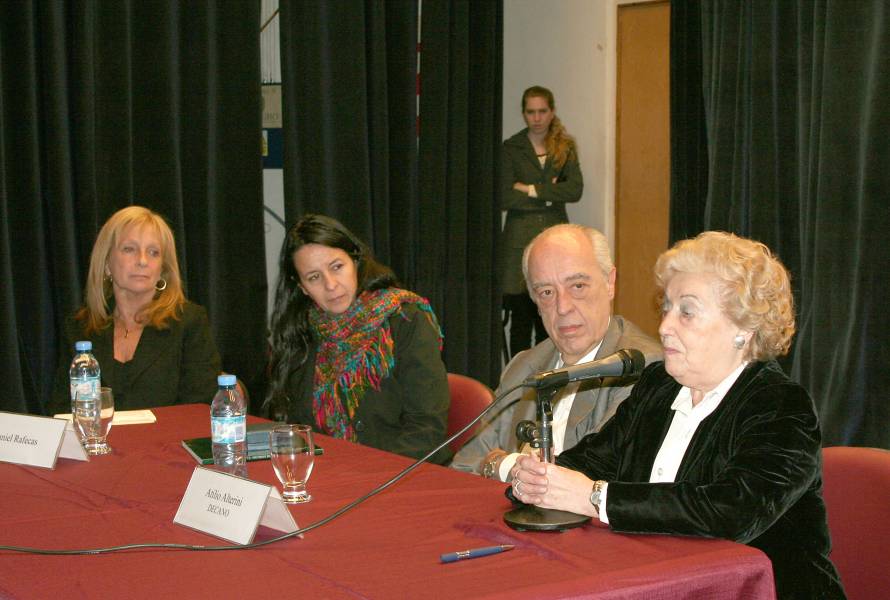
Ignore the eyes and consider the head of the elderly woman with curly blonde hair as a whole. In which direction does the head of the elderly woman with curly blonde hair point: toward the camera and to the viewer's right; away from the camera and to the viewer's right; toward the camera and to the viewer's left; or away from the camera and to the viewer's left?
toward the camera and to the viewer's left

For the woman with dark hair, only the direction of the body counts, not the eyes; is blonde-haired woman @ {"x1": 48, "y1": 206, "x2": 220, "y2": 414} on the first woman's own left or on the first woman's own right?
on the first woman's own right

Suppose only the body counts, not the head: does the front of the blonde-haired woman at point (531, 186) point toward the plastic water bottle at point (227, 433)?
yes

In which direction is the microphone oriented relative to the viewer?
to the viewer's right

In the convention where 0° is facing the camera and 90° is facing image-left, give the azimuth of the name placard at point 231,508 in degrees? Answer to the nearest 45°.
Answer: approximately 45°

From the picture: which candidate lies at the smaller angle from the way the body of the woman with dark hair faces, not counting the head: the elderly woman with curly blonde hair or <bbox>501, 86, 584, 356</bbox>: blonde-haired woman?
the elderly woman with curly blonde hair

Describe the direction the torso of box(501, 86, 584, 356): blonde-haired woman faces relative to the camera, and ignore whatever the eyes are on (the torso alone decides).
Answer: toward the camera

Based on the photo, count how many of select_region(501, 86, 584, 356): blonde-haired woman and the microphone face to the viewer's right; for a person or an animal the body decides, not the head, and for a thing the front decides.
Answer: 1

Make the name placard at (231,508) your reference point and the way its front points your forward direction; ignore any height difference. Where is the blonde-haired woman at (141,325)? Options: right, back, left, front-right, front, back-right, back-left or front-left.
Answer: back-right

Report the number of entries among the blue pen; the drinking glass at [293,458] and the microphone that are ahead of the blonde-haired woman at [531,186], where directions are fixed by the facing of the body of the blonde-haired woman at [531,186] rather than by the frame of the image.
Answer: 3

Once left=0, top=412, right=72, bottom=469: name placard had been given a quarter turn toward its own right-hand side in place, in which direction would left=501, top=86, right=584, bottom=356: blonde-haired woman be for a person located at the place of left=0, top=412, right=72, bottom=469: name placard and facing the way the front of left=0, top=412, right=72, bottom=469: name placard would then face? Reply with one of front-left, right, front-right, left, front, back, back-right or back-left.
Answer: right

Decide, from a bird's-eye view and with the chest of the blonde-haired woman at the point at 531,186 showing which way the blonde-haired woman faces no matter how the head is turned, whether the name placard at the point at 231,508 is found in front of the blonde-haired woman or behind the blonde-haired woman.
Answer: in front

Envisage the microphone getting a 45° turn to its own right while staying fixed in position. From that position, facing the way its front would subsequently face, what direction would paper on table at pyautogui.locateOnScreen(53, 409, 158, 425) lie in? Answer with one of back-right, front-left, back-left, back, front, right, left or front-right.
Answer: back

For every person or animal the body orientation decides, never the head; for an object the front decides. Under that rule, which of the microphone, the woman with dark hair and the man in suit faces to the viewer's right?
the microphone

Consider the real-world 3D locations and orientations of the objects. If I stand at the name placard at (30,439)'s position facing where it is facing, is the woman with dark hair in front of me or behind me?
behind

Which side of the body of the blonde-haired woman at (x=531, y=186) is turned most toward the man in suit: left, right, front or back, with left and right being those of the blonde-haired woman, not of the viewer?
front
